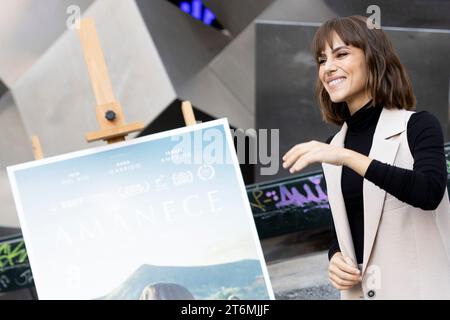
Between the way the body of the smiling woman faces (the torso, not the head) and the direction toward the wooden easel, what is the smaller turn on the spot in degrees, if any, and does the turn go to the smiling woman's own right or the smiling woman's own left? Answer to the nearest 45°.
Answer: approximately 90° to the smiling woman's own right

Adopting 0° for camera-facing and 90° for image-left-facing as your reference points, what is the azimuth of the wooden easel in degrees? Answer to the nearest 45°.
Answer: approximately 0°
